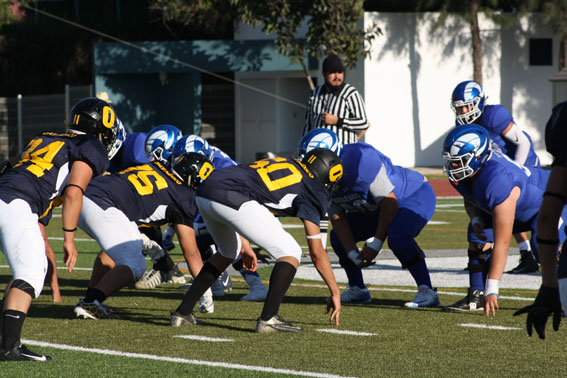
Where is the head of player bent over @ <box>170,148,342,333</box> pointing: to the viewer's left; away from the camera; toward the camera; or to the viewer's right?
to the viewer's right

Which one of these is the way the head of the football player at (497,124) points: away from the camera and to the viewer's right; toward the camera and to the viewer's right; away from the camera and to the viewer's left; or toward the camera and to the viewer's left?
toward the camera and to the viewer's left

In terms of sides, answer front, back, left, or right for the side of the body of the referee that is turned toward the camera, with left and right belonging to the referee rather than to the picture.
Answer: front

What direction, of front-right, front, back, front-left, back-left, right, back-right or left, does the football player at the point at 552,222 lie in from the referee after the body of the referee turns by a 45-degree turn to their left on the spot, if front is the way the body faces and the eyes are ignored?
front-right

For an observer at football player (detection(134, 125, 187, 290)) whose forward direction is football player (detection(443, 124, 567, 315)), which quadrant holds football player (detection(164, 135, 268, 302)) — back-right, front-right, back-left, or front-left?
front-right

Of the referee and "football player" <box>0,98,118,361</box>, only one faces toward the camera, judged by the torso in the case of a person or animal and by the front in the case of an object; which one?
the referee

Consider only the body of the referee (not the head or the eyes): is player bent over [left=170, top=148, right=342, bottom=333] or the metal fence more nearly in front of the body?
the player bent over

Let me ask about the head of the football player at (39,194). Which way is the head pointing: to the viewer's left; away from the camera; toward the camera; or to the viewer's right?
to the viewer's right

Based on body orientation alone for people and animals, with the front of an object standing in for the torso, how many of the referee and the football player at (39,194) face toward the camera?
1

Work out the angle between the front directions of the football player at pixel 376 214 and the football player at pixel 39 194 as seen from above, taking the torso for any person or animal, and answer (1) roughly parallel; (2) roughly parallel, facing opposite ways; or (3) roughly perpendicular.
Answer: roughly parallel, facing opposite ways

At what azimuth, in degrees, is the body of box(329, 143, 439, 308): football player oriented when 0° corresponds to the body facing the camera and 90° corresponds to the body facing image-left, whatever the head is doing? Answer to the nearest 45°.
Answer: approximately 45°

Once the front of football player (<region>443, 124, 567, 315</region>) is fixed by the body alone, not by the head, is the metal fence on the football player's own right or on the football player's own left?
on the football player's own right

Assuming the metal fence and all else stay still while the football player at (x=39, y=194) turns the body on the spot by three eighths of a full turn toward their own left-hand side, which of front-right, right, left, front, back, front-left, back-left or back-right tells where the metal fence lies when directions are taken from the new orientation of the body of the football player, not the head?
right

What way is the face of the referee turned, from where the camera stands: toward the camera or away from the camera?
toward the camera
